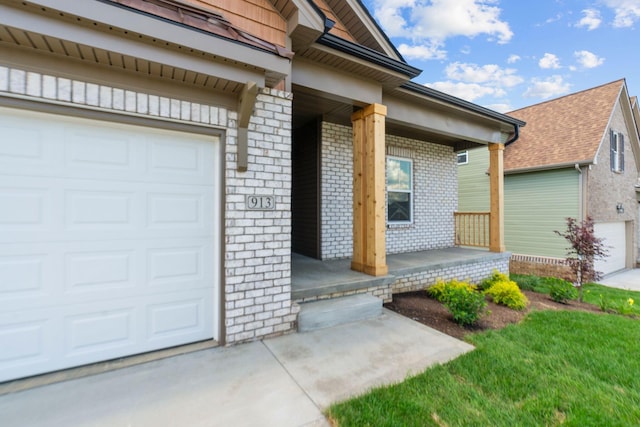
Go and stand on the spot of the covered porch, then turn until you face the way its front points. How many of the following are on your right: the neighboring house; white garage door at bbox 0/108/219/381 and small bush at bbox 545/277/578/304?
1

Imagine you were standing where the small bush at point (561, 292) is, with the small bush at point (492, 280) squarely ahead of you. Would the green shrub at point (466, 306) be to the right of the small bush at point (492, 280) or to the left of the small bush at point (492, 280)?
left

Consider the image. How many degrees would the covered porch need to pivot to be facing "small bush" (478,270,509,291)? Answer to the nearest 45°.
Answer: approximately 90° to its left

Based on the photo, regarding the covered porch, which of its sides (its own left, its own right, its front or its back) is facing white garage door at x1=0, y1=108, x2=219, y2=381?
right

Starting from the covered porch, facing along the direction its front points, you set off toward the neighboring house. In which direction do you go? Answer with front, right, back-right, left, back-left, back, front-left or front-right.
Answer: left

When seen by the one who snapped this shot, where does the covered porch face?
facing the viewer and to the right of the viewer
